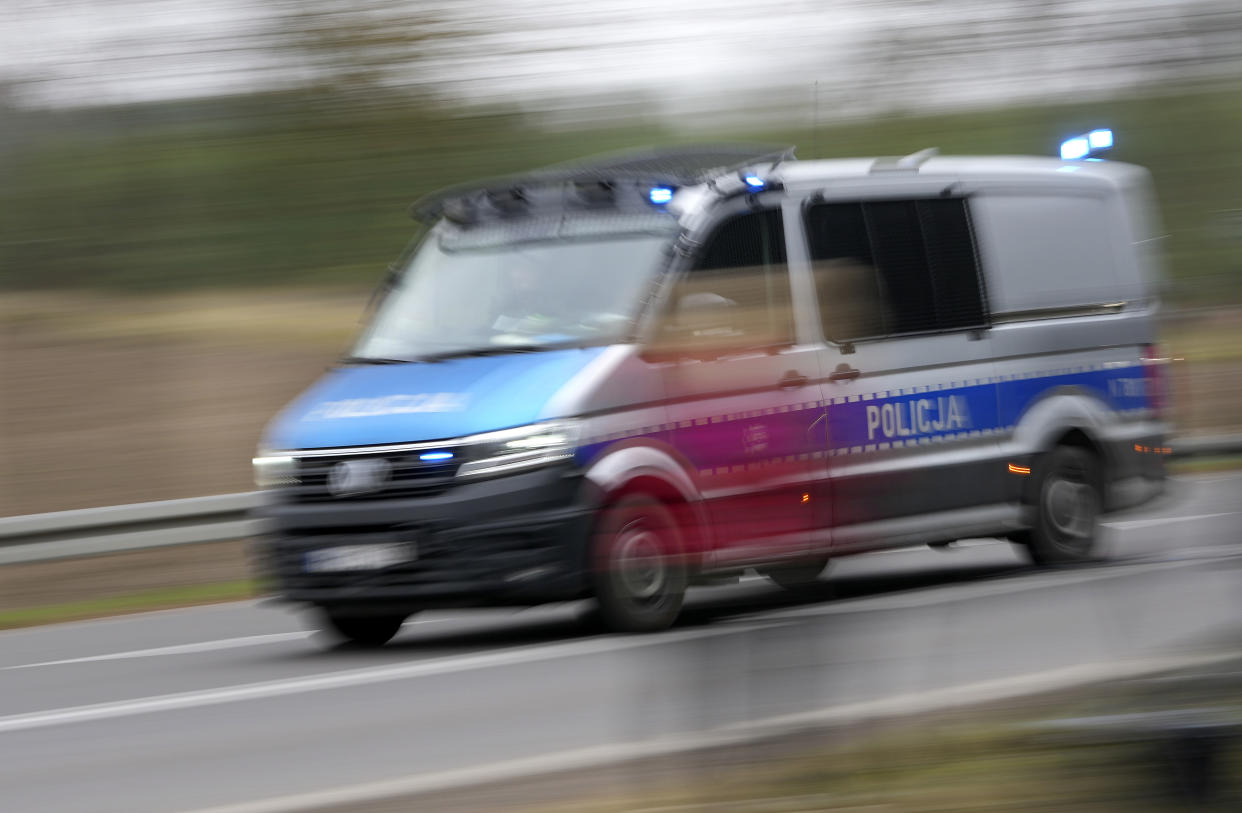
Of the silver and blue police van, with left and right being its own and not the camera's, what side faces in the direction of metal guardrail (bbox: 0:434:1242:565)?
right

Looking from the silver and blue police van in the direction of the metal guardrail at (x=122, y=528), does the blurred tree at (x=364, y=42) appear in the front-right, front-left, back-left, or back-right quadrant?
front-right

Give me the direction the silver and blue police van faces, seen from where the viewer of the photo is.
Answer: facing the viewer and to the left of the viewer

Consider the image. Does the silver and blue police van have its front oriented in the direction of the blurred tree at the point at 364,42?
no
